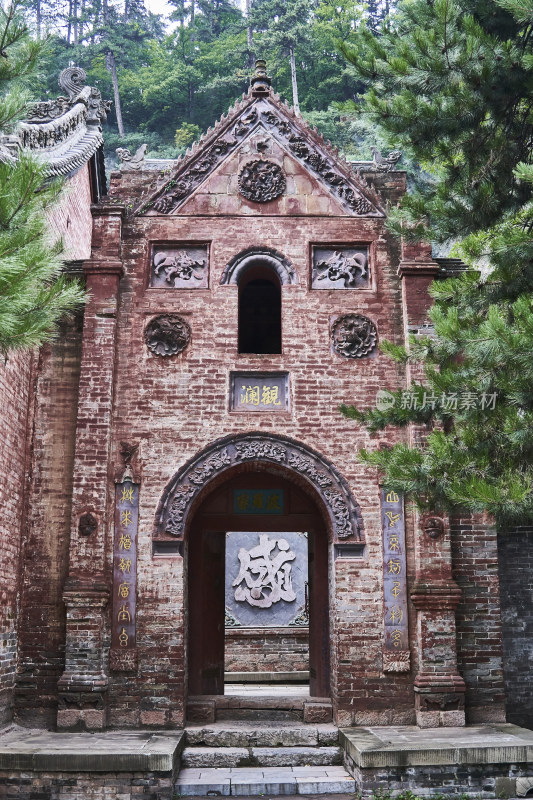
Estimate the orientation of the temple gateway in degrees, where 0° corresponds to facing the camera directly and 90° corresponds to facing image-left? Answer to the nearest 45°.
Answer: approximately 0°

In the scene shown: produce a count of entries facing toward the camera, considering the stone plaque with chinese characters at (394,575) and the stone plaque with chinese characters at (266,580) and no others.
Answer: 2

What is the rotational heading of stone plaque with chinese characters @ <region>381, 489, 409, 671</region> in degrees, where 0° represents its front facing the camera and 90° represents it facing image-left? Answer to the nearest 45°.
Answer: approximately 0°

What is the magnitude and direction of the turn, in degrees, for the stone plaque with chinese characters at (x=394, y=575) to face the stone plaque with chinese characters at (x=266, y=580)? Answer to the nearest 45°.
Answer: approximately 180°

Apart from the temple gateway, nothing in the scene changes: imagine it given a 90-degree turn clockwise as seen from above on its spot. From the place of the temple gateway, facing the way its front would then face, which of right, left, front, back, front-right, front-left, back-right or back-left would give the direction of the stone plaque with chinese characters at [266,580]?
right
